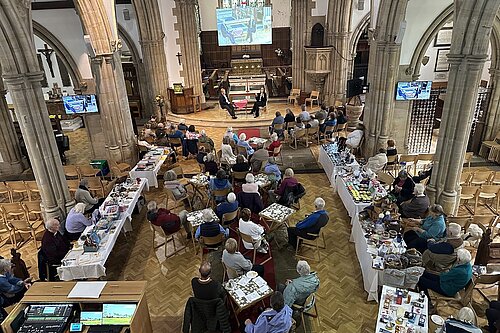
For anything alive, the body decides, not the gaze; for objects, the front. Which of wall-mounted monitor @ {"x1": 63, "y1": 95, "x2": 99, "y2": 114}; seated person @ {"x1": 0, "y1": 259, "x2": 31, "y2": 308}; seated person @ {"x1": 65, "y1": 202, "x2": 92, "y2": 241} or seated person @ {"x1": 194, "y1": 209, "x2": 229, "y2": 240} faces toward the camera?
the wall-mounted monitor

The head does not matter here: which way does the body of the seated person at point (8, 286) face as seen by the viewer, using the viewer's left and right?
facing to the right of the viewer

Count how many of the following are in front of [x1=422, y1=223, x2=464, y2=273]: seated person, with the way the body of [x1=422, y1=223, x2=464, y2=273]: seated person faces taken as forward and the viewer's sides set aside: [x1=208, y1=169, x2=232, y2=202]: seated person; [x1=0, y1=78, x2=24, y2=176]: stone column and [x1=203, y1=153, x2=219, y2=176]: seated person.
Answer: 3

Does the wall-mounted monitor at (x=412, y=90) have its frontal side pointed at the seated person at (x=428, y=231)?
yes

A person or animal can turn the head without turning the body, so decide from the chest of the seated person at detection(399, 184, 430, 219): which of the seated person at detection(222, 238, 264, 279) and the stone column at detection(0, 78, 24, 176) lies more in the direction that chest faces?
the stone column

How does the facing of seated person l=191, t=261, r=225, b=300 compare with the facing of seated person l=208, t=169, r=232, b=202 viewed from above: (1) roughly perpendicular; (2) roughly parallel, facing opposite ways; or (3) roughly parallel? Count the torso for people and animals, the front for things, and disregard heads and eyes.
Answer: roughly parallel

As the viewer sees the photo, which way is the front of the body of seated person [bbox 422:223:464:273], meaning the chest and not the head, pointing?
to the viewer's left

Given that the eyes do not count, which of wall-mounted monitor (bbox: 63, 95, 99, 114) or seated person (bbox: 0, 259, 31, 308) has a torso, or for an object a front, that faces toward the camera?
the wall-mounted monitor

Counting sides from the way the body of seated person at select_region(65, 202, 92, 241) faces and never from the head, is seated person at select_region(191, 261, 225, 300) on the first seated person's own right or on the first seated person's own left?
on the first seated person's own right

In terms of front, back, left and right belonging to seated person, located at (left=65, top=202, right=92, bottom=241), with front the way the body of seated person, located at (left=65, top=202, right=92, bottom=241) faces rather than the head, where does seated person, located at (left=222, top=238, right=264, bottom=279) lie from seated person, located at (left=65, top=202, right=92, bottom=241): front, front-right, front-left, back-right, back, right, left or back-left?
right

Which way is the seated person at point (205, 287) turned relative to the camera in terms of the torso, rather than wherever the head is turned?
away from the camera

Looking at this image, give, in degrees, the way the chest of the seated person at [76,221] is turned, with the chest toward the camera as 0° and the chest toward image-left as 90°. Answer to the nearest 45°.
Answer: approximately 225°

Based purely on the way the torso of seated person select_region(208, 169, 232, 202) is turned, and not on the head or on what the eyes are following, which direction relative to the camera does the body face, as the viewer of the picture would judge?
away from the camera

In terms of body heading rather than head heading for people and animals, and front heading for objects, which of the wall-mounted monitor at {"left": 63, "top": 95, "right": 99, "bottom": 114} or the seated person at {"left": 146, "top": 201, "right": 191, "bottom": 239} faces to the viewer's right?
the seated person

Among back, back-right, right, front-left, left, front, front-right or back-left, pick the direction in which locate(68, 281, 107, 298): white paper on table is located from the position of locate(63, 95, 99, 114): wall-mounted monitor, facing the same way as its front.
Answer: front

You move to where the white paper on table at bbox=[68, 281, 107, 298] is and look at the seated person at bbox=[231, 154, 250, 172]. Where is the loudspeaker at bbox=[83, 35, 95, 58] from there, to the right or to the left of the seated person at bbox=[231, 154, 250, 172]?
left

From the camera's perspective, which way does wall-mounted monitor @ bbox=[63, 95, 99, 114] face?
toward the camera

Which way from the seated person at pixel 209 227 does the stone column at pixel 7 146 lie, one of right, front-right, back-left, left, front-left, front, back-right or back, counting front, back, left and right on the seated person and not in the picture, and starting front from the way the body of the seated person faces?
front-left

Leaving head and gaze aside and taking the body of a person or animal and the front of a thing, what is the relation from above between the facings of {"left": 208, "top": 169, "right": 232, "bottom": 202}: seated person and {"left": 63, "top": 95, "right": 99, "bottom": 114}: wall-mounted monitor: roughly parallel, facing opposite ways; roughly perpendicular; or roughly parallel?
roughly parallel, facing opposite ways

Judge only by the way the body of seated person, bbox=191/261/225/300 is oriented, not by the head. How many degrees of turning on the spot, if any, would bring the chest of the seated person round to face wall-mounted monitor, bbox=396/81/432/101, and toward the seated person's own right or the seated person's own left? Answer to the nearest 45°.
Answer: approximately 45° to the seated person's own right
